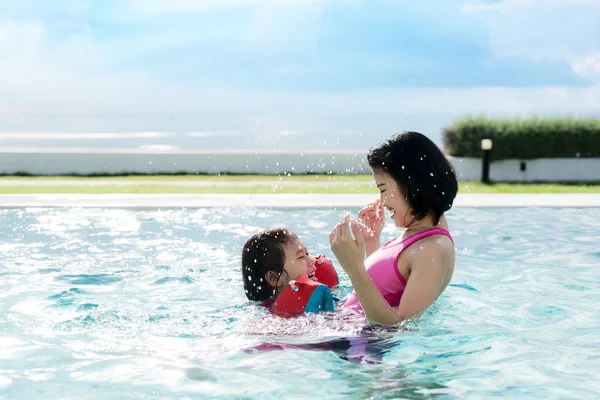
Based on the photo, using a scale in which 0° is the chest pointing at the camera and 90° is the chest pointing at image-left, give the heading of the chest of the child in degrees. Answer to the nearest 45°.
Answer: approximately 270°

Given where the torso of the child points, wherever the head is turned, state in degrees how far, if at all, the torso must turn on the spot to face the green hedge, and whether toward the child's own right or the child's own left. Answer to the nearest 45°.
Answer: approximately 45° to the child's own left
